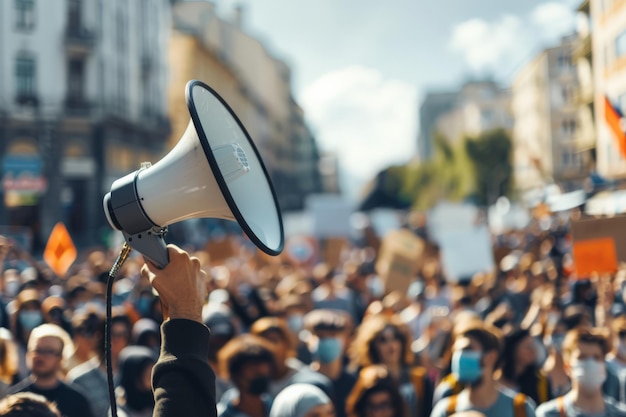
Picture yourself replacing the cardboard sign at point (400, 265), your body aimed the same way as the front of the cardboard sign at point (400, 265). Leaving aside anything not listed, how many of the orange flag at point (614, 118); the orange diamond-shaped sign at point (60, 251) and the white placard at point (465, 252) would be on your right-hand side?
1

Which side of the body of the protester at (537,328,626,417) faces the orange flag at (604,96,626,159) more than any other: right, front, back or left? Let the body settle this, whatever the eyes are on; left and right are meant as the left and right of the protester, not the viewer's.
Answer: back

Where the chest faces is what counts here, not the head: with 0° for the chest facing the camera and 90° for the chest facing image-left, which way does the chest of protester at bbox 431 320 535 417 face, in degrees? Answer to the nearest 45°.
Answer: approximately 45°

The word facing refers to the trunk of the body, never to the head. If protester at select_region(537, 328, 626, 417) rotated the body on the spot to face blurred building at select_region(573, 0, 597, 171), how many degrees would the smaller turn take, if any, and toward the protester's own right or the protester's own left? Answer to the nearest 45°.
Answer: approximately 180°

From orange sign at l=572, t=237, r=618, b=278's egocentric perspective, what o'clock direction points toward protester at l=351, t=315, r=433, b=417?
The protester is roughly at 1 o'clock from the orange sign.

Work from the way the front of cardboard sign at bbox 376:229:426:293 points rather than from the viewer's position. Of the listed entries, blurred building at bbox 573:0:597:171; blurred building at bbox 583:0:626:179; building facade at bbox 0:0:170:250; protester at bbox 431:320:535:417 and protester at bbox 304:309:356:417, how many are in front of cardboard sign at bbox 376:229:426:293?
2

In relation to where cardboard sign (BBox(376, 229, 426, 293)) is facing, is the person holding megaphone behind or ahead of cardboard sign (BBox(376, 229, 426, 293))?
ahead

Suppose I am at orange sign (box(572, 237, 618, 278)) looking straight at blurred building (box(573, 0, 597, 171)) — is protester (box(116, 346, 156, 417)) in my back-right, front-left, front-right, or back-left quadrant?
back-left

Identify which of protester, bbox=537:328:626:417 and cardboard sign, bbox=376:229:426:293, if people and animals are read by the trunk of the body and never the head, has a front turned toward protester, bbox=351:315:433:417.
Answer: the cardboard sign

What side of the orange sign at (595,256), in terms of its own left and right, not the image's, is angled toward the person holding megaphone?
front

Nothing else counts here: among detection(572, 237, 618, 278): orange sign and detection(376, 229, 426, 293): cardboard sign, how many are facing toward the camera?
2

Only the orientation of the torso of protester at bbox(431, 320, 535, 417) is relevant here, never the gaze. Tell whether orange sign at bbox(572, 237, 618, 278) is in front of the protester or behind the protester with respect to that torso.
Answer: behind
